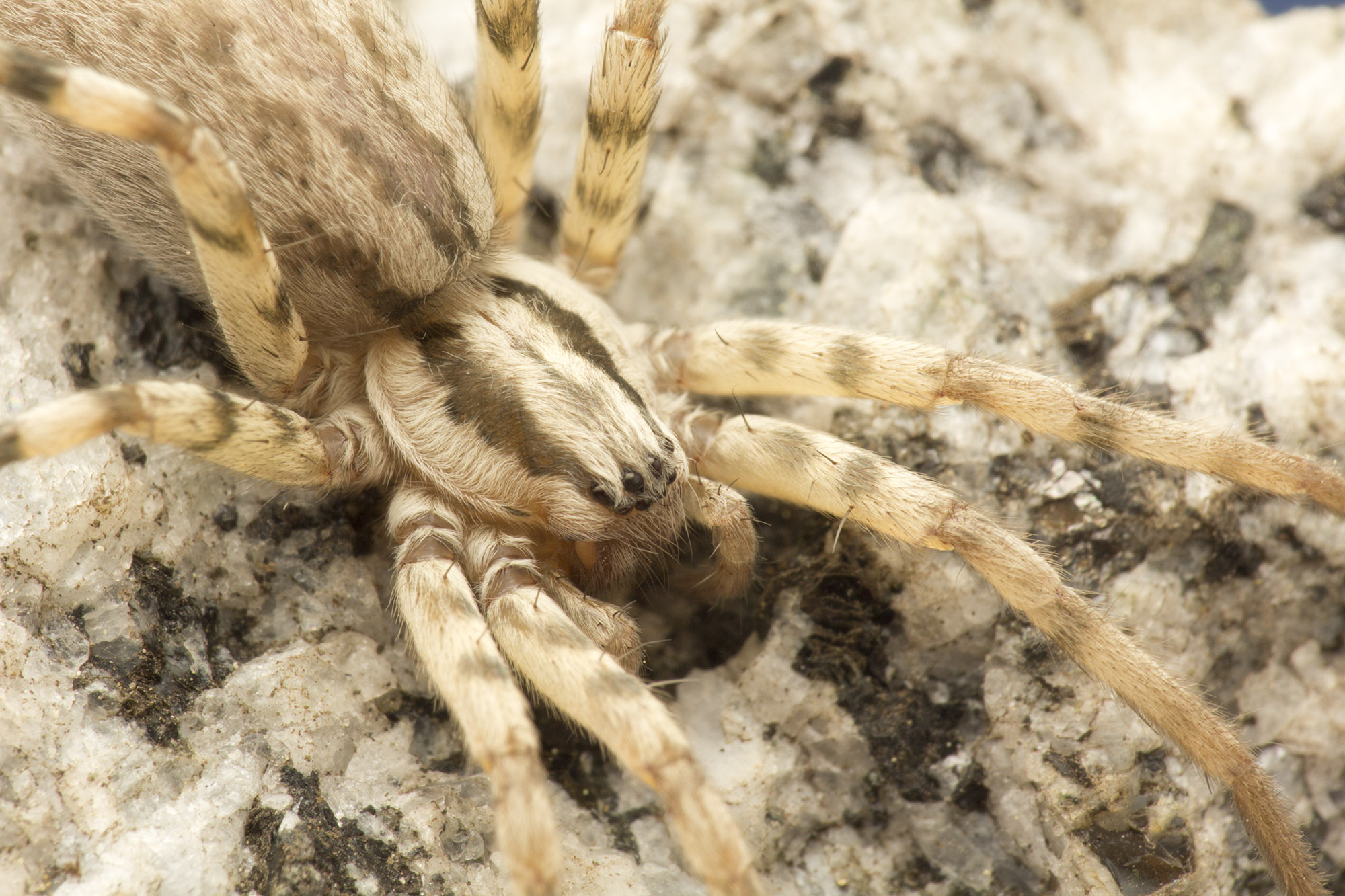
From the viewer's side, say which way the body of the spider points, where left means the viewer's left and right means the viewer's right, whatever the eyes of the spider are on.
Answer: facing the viewer and to the right of the viewer
